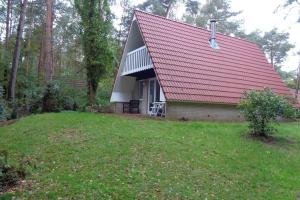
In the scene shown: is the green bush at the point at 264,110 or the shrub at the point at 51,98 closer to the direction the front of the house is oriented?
the shrub

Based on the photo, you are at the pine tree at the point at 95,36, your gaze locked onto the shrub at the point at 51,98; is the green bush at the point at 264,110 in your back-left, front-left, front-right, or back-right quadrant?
back-left

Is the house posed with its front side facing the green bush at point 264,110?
no

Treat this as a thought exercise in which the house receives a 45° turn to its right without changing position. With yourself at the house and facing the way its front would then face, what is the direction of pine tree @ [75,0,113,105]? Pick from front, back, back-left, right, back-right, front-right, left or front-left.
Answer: front

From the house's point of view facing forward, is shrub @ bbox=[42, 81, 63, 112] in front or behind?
in front

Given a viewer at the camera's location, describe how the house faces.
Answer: facing the viewer and to the left of the viewer
